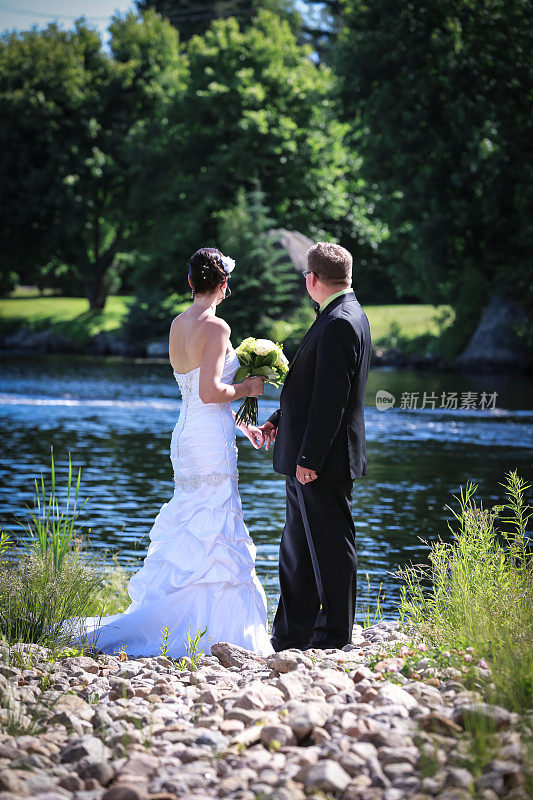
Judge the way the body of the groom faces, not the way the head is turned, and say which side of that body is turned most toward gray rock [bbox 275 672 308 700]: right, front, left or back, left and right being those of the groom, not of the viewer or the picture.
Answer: left

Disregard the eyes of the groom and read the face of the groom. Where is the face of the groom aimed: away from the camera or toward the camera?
away from the camera

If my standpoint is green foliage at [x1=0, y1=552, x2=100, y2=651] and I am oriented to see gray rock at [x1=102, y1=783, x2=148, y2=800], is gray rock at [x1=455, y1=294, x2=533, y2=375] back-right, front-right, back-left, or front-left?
back-left

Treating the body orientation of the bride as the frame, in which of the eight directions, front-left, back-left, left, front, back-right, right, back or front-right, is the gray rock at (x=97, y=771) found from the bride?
back-right

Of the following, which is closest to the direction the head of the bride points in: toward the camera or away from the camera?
away from the camera

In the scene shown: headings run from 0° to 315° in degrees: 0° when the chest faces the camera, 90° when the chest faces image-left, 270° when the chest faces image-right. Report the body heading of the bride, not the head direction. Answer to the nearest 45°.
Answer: approximately 225°

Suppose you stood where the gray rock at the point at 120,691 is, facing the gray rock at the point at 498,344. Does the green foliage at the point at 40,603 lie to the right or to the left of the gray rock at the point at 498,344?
left

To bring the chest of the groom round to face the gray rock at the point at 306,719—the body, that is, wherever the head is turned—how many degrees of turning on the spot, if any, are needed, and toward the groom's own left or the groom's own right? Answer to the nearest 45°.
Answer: approximately 90° to the groom's own left

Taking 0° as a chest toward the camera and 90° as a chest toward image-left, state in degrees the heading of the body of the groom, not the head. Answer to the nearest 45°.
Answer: approximately 90°
